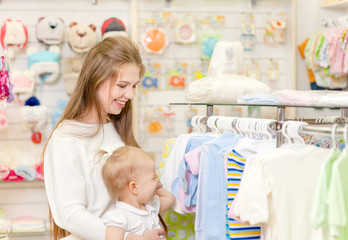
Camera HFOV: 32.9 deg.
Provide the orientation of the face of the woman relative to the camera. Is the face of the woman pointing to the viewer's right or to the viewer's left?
to the viewer's right

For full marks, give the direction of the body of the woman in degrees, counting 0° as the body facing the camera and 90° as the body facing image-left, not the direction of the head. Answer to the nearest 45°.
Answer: approximately 315°

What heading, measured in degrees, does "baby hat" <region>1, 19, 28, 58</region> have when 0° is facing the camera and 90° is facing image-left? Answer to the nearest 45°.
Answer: approximately 0°

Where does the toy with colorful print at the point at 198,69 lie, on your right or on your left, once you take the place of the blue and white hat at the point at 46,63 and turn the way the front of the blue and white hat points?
on your left
